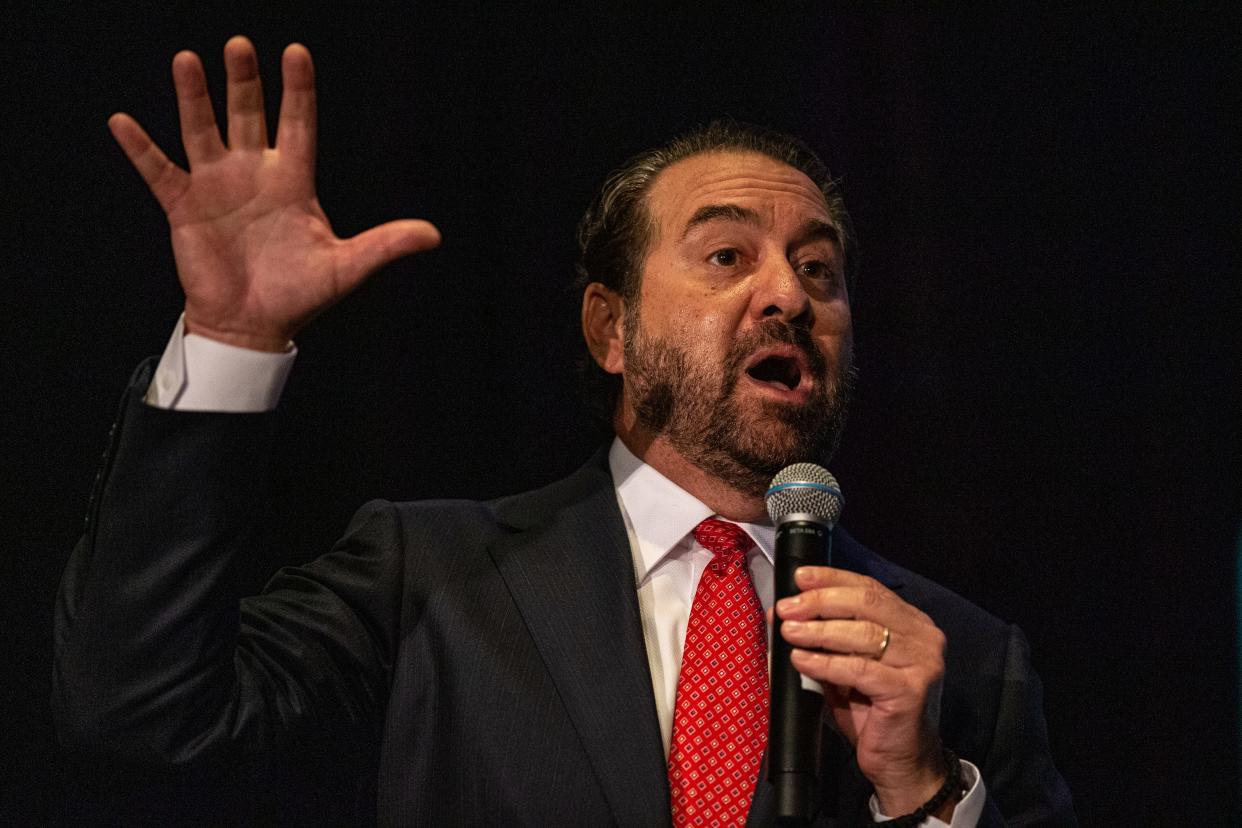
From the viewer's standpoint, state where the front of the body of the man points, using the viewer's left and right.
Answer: facing the viewer and to the right of the viewer

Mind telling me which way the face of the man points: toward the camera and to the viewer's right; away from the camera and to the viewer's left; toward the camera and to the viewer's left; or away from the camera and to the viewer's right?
toward the camera and to the viewer's right
